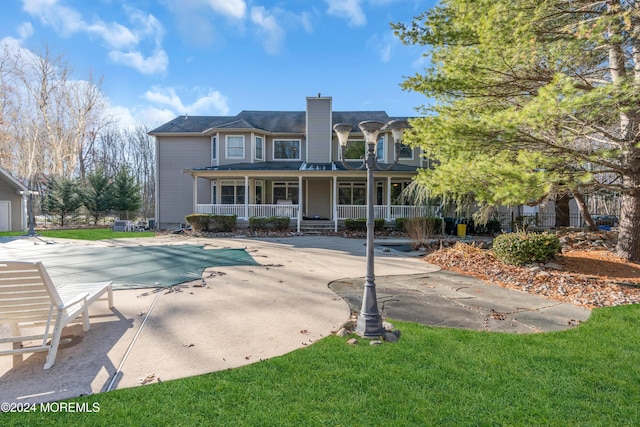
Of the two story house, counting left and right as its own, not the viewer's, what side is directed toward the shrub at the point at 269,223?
front

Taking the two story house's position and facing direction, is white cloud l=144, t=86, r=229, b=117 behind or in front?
behind

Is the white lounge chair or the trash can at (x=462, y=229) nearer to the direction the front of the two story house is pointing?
the white lounge chair

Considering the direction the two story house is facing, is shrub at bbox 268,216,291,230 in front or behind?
in front

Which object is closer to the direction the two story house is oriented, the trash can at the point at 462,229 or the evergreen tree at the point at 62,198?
the trash can

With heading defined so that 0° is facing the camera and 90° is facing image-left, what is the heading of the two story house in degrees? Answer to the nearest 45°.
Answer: approximately 0°

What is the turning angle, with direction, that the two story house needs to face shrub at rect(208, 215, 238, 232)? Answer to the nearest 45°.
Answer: approximately 45° to its right

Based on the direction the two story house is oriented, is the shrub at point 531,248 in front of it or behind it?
in front
